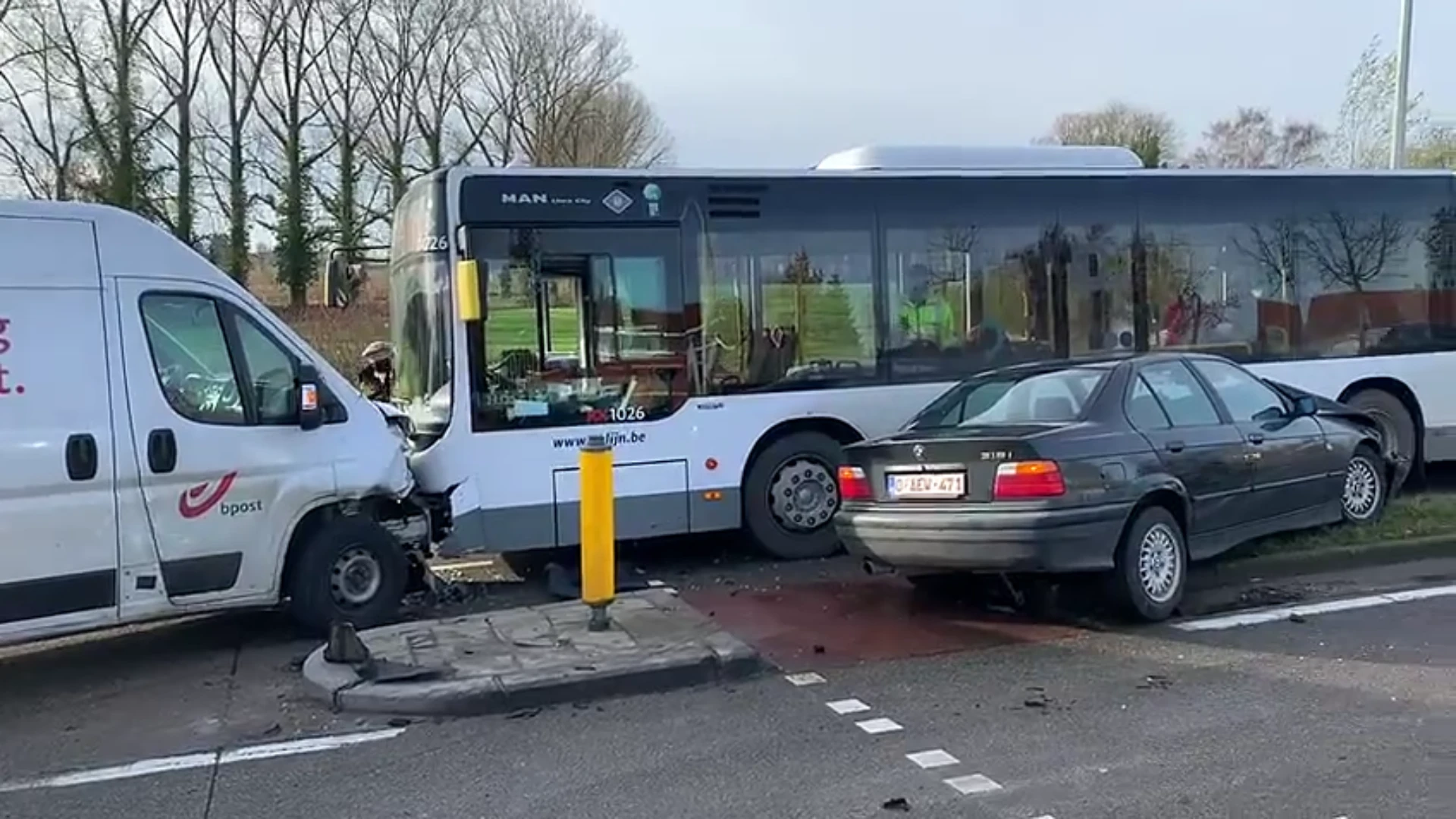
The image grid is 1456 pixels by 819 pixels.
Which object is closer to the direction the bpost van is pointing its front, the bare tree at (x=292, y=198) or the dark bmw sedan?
the dark bmw sedan

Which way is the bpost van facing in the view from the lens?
facing to the right of the viewer

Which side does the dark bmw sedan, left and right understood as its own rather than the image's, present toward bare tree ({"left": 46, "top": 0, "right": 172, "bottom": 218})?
left

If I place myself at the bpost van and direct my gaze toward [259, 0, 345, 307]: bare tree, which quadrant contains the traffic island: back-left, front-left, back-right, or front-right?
back-right

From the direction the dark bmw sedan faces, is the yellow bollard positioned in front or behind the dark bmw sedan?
behind

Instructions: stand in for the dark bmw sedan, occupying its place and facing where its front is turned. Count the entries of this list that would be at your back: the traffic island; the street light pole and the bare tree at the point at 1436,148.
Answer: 1

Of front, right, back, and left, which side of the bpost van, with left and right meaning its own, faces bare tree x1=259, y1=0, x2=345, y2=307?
left

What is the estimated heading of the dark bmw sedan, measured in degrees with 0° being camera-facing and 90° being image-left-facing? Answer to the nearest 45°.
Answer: approximately 225°

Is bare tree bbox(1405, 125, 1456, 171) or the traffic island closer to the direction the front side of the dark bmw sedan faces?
the bare tree
